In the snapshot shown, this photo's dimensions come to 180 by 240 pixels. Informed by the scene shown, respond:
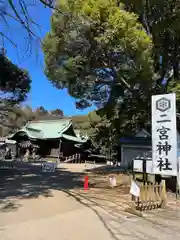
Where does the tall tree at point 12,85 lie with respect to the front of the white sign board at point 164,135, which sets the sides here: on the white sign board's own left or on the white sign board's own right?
on the white sign board's own right

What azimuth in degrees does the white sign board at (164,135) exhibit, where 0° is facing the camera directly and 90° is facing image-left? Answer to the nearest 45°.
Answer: approximately 0°
